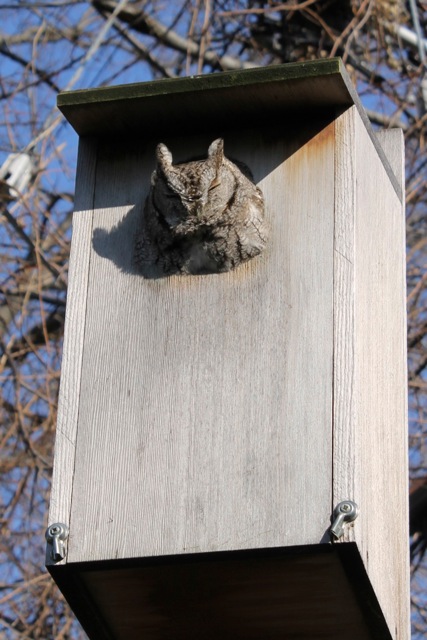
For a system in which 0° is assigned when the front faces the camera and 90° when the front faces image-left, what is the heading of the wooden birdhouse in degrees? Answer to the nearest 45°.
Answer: approximately 0°
